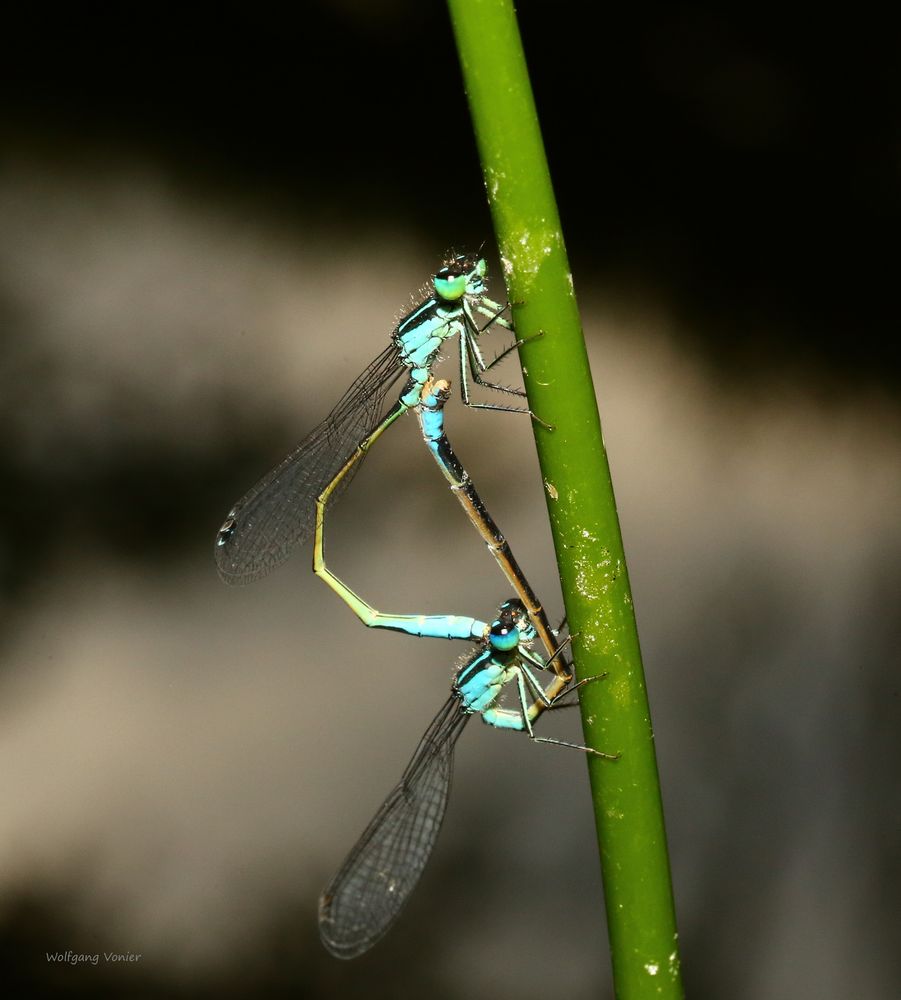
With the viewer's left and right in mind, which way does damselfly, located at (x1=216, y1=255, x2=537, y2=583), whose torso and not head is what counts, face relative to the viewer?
facing to the right of the viewer

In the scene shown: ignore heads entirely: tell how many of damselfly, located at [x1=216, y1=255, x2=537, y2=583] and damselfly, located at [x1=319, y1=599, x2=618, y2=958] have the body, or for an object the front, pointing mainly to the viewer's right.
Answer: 2

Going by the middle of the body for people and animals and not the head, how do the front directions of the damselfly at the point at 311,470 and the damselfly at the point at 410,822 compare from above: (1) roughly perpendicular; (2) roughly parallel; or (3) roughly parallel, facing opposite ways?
roughly parallel

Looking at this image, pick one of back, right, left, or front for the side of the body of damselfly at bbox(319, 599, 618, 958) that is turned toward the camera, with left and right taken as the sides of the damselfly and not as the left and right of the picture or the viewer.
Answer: right
